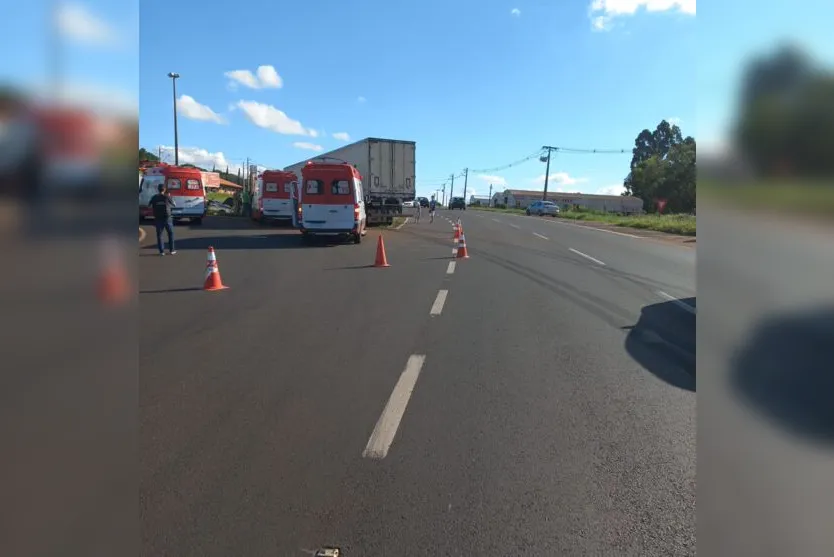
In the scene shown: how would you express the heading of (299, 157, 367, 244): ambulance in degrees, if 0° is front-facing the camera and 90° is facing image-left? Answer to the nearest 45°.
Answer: approximately 180°

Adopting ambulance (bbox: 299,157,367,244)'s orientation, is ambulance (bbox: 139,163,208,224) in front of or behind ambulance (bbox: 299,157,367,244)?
in front

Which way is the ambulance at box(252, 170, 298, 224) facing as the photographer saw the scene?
facing away from the viewer and to the left of the viewer

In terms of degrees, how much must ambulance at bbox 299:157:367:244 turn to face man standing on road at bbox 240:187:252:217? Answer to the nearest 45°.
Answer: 0° — it already faces them

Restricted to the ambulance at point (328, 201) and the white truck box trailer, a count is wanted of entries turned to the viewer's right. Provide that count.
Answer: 0

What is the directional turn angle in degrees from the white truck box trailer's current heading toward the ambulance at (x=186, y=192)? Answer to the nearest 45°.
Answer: approximately 45° to its left

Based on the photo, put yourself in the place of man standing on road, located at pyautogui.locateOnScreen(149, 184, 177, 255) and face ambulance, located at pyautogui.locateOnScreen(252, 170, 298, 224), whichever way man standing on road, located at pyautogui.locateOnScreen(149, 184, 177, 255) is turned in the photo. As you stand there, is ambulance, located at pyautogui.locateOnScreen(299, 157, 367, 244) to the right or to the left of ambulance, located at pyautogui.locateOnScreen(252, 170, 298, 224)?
right

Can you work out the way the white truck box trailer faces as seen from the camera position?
facing away from the viewer and to the left of the viewer

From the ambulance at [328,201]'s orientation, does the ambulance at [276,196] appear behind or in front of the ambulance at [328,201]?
in front

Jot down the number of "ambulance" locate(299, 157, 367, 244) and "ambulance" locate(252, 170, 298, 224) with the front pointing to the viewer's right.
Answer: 0
